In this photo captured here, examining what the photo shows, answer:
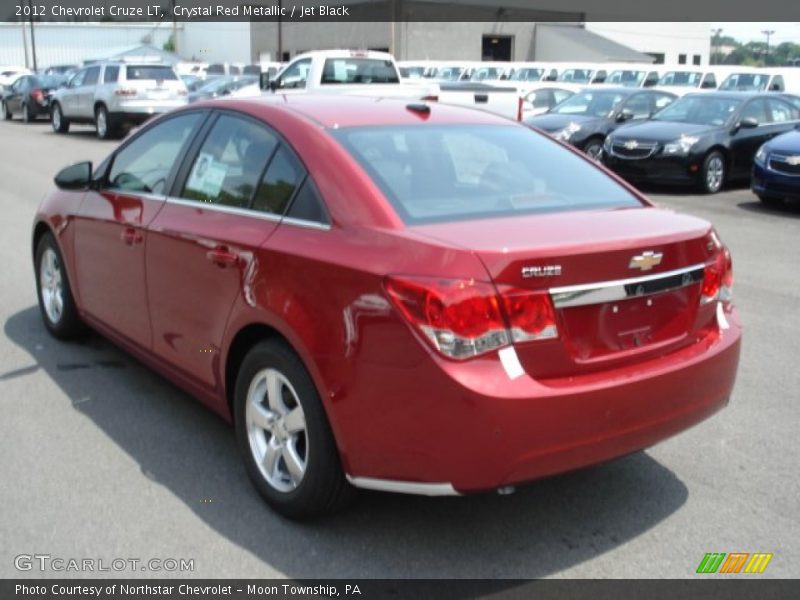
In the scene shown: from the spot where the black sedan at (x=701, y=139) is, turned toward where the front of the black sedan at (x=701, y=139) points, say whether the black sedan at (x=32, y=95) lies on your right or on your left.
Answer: on your right

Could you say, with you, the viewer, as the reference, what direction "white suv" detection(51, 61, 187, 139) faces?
facing away from the viewer and to the left of the viewer

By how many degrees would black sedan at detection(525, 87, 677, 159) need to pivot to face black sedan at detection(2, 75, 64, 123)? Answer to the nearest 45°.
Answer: approximately 90° to its right

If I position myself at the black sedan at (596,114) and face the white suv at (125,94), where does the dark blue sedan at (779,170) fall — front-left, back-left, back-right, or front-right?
back-left

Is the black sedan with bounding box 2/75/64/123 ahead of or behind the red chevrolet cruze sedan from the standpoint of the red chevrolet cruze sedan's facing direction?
ahead

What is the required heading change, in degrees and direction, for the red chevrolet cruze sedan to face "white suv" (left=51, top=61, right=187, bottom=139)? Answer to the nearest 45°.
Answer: approximately 45° to its right

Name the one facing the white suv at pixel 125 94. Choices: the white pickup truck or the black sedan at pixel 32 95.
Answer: the white pickup truck

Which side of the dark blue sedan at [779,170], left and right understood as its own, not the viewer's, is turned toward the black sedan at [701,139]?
right

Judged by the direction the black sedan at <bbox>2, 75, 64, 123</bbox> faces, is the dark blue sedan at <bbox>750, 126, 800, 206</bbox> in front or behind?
behind

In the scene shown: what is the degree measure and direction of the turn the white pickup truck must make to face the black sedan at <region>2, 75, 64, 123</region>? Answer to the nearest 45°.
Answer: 0° — it already faces it

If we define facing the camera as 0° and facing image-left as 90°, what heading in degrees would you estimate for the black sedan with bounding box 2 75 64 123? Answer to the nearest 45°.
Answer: approximately 135°
